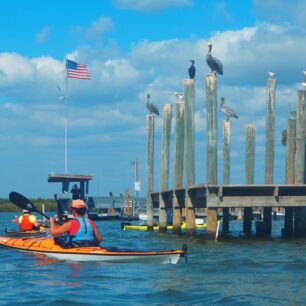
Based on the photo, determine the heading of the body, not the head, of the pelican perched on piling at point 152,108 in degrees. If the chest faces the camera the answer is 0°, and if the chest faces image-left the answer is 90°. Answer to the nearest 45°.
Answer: approximately 90°

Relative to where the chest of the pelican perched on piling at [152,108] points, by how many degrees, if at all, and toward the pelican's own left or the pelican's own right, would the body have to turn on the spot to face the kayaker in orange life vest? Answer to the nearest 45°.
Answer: approximately 45° to the pelican's own left
